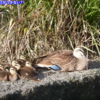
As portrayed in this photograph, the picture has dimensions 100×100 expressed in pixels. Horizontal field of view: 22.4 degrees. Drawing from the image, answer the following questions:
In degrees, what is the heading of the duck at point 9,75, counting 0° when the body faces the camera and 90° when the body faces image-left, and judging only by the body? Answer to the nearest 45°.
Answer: approximately 270°

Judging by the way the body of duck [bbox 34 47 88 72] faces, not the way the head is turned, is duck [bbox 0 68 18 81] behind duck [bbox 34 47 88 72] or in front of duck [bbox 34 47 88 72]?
behind

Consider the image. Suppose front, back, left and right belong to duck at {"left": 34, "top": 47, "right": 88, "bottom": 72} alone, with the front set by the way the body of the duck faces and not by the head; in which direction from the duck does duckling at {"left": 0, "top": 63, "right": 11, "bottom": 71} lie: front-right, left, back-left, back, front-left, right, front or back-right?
back

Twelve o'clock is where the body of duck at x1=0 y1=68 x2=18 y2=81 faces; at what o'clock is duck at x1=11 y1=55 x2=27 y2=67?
duck at x1=11 y1=55 x2=27 y2=67 is roughly at 10 o'clock from duck at x1=0 y1=68 x2=18 y2=81.

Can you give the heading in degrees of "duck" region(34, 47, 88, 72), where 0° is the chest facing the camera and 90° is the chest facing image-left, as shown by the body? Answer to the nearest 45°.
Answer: approximately 270°
